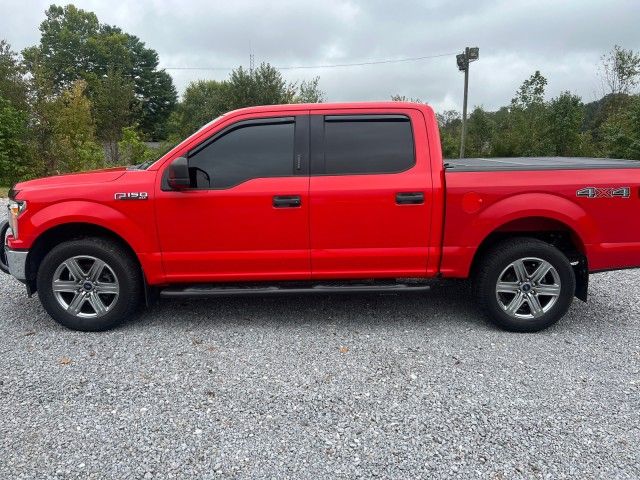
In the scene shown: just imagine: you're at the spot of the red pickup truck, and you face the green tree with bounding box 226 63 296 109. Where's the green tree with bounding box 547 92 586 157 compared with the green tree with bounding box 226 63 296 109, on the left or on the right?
right

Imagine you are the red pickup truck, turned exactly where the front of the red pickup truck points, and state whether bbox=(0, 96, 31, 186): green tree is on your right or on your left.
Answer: on your right

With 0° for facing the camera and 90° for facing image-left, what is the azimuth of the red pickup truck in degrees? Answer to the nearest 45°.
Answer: approximately 90°

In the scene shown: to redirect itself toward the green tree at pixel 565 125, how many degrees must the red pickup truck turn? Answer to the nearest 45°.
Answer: approximately 135° to its right

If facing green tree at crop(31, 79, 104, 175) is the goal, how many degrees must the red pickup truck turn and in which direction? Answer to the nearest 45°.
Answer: approximately 45° to its right

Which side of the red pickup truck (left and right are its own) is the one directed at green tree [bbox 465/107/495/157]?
right

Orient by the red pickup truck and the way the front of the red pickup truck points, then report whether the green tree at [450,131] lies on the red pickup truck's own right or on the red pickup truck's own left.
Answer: on the red pickup truck's own right
